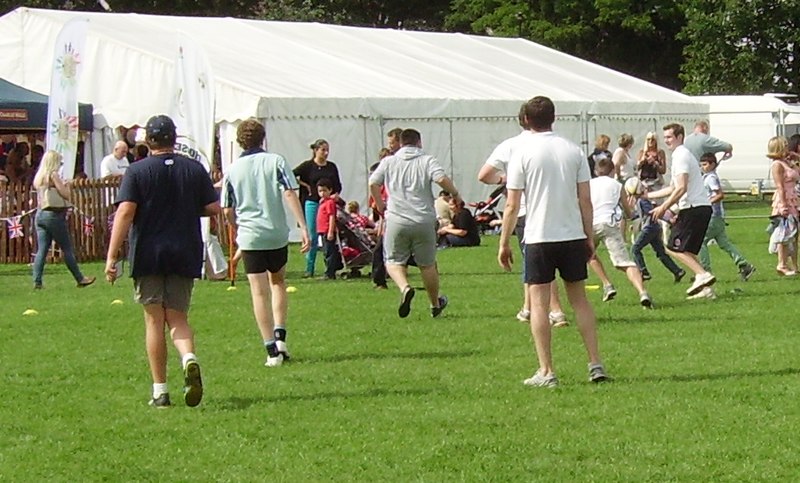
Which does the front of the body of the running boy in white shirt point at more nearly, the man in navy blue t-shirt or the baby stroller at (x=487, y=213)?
the baby stroller

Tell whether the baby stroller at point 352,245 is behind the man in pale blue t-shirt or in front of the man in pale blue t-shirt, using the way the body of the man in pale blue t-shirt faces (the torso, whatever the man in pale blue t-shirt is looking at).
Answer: in front

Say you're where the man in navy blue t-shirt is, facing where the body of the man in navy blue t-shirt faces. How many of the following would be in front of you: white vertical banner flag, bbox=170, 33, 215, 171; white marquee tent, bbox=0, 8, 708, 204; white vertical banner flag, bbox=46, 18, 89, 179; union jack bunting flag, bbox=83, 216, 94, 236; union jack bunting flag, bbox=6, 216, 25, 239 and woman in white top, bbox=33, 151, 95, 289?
6

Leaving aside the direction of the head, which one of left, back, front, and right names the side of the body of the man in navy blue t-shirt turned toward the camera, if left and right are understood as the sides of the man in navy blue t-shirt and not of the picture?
back

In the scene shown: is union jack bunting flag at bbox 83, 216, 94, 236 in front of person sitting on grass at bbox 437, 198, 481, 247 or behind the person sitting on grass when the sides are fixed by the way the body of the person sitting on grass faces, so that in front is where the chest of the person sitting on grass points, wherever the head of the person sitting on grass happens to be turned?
in front

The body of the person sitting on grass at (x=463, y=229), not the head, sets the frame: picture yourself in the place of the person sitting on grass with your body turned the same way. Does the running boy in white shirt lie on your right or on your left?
on your left

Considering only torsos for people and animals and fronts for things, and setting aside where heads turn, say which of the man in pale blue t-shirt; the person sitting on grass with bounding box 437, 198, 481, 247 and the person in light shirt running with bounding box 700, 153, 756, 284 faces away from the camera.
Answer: the man in pale blue t-shirt

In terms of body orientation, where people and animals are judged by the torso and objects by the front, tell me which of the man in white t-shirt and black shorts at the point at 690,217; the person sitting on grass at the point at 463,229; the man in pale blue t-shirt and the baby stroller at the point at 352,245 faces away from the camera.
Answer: the man in pale blue t-shirt

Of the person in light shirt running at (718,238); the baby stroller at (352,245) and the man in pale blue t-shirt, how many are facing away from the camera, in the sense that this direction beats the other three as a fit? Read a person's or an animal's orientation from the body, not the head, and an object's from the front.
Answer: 1

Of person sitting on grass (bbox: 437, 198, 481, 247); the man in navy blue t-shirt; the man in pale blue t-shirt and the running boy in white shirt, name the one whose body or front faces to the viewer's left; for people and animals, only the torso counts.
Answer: the person sitting on grass

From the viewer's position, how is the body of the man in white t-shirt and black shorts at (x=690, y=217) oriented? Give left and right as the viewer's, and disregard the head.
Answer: facing to the left of the viewer
